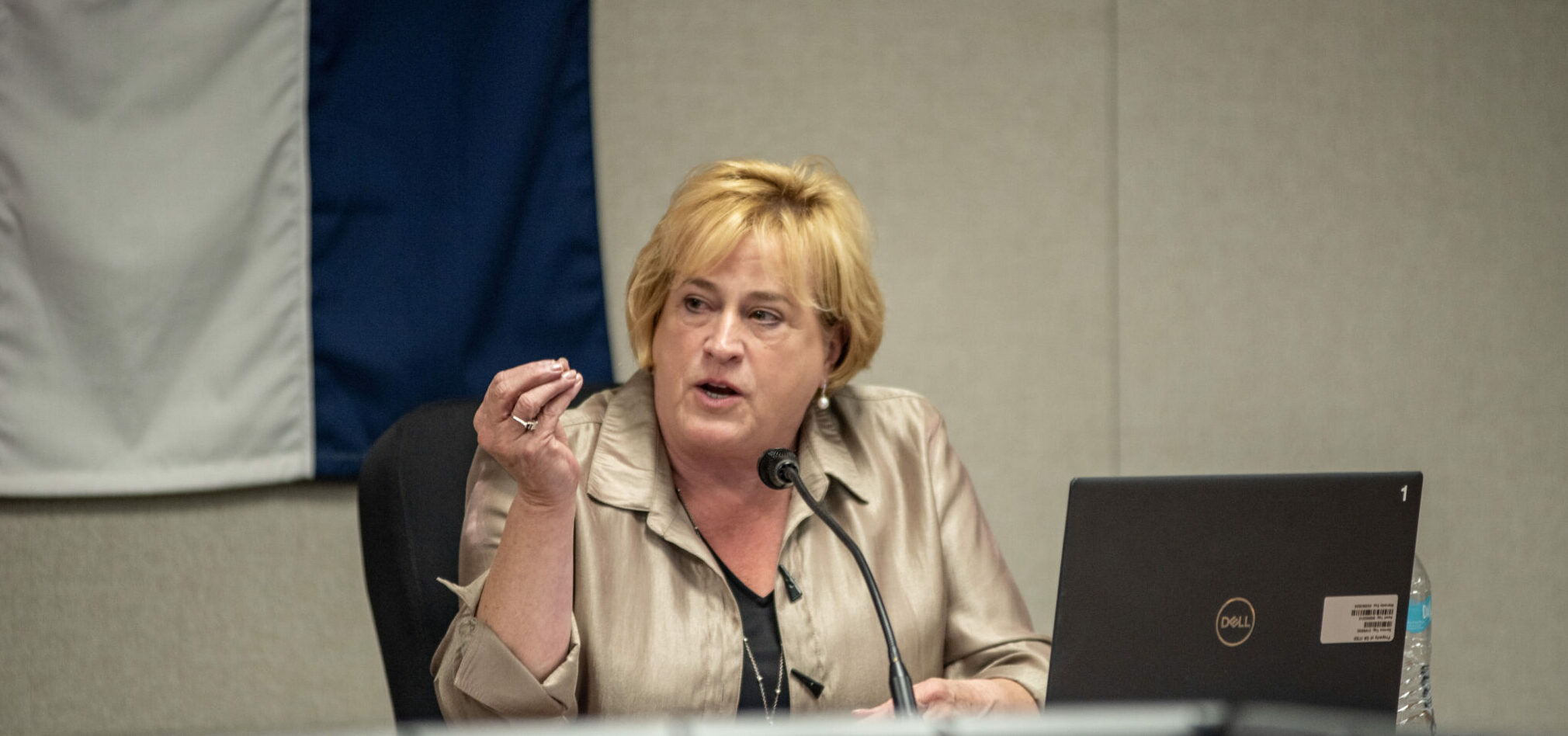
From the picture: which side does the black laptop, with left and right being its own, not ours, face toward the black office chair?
left

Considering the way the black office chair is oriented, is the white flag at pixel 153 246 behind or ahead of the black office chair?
behind

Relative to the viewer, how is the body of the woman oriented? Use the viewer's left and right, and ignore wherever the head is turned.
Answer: facing the viewer

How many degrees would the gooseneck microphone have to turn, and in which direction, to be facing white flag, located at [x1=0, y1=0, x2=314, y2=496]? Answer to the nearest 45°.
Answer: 0° — it already faces it

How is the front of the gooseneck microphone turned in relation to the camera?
facing away from the viewer and to the left of the viewer

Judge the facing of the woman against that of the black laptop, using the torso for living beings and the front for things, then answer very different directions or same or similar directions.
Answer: very different directions

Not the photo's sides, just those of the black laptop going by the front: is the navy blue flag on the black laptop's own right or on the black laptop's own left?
on the black laptop's own left

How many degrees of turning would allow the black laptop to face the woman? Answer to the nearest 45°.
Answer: approximately 45° to its left

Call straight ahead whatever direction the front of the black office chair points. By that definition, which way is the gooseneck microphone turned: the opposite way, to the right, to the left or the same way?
the opposite way

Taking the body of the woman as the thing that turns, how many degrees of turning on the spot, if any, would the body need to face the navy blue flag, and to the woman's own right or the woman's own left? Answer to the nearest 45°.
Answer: approximately 135° to the woman's own right

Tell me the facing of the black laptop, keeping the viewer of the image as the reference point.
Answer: facing away from the viewer

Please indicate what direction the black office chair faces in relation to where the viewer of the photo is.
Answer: facing the viewer and to the right of the viewer

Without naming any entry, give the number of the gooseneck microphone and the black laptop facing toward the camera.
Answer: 0

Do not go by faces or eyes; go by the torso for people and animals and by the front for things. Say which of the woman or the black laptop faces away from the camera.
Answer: the black laptop
